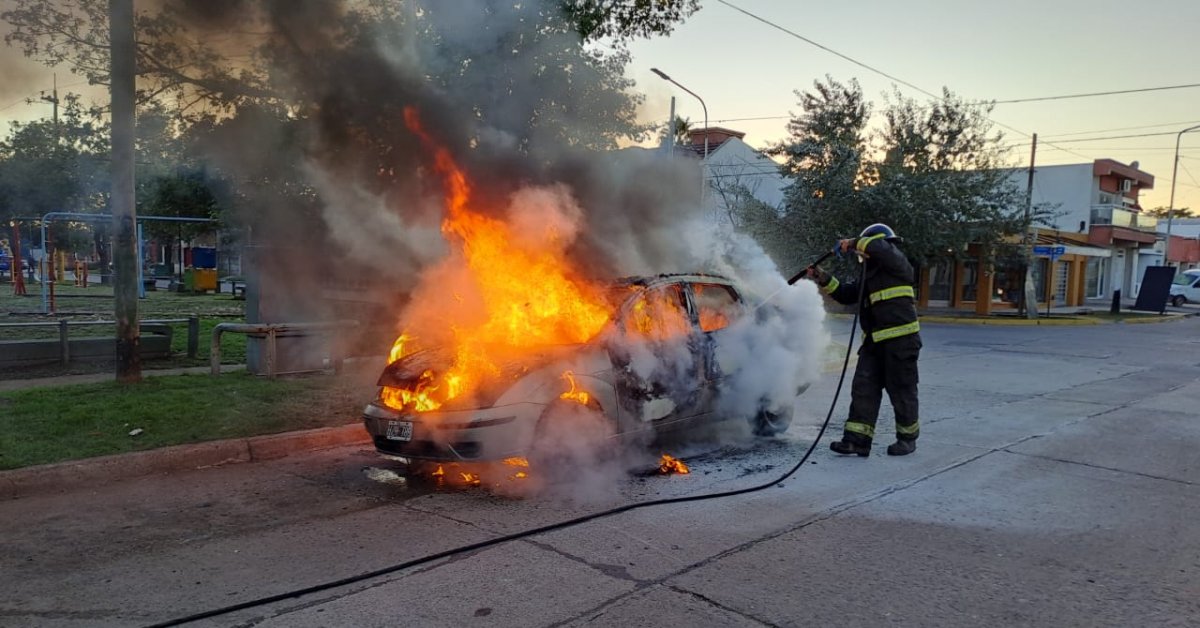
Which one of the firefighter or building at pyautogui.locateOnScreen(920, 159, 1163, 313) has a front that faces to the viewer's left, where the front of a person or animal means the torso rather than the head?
the firefighter

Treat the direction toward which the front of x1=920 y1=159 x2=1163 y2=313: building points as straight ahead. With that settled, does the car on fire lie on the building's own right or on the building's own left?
on the building's own right

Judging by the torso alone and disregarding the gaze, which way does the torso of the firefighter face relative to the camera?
to the viewer's left

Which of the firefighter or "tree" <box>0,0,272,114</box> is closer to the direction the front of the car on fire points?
the tree

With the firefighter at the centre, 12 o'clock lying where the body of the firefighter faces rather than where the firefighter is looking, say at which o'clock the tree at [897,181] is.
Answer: The tree is roughly at 3 o'clock from the firefighter.

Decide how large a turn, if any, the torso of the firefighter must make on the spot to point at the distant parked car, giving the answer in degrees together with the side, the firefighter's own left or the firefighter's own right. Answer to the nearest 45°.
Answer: approximately 90° to the firefighter's own right

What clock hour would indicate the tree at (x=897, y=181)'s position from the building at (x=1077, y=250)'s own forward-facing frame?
The tree is roughly at 2 o'clock from the building.

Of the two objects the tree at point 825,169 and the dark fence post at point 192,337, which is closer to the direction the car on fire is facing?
the dark fence post

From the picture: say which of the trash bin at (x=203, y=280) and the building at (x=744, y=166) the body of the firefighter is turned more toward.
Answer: the trash bin

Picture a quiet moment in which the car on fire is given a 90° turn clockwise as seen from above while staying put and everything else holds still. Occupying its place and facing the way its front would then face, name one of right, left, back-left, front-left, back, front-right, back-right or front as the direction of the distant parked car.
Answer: right

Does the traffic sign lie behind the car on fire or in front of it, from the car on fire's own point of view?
behind

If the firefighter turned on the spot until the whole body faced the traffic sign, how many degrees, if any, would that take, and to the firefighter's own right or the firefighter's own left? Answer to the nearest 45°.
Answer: approximately 90° to the firefighter's own right

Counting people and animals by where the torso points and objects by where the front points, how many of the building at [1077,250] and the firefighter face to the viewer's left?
1

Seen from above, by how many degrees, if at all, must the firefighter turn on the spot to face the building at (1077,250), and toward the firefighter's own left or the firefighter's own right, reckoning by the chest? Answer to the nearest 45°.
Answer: approximately 90° to the firefighter's own right

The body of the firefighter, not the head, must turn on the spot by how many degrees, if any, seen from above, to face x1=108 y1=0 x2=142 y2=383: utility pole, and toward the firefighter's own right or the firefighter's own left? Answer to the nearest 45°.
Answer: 0° — they already face it

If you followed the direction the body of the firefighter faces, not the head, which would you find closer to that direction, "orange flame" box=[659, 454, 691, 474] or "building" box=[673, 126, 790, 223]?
the orange flame
